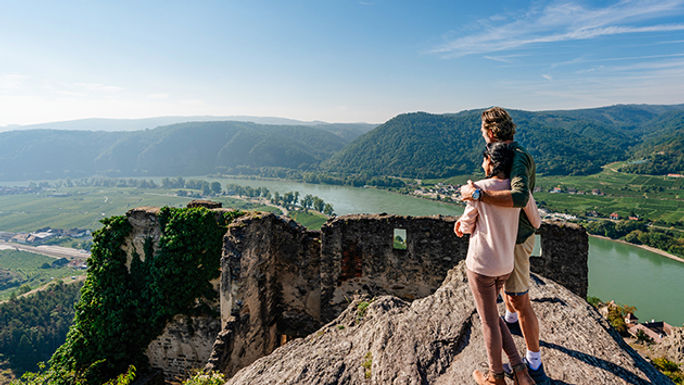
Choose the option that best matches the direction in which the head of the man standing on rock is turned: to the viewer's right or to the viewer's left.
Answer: to the viewer's left

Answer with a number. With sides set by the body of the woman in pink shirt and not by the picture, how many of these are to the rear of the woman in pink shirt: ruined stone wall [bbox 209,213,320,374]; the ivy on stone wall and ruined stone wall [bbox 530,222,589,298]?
0

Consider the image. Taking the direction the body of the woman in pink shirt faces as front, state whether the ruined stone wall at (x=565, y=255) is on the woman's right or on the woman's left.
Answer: on the woman's right

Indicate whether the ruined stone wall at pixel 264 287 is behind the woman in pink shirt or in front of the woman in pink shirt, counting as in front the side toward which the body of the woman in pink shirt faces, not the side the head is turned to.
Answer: in front

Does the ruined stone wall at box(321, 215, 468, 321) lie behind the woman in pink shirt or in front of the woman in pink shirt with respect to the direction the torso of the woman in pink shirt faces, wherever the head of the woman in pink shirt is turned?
in front

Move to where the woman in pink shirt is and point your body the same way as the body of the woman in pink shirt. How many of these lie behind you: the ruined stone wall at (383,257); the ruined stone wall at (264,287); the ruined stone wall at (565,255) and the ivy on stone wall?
0

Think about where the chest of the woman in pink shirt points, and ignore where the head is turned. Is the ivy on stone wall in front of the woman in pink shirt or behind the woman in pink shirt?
in front

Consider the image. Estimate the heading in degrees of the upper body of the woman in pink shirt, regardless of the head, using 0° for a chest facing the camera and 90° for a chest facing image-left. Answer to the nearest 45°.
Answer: approximately 135°
